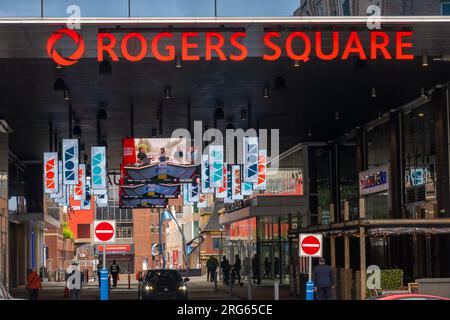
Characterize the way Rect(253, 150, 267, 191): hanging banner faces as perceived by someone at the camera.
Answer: facing the viewer

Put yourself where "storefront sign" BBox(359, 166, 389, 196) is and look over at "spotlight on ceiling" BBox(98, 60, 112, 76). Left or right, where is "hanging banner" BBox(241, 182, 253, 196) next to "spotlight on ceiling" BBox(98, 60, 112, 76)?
right

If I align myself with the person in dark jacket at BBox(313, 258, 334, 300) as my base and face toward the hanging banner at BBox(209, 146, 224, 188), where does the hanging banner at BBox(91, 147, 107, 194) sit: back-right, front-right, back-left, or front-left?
front-left

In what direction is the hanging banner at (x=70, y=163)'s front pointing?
toward the camera

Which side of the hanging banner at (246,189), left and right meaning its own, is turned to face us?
front

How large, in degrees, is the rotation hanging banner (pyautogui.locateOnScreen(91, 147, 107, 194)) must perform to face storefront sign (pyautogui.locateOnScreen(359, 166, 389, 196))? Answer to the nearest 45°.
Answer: approximately 135° to its left

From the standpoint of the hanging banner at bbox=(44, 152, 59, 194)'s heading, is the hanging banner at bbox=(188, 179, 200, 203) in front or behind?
behind

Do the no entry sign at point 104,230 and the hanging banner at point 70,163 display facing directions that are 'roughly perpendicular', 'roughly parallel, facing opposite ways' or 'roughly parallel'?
roughly parallel

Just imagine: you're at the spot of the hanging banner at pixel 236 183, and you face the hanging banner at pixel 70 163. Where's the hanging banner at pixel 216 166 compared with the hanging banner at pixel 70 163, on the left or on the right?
left

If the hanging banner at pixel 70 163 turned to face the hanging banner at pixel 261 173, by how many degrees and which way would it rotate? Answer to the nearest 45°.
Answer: approximately 90° to its left

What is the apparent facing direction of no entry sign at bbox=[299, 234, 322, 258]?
toward the camera

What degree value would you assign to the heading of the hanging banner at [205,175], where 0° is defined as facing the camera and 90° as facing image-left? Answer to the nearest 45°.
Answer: approximately 0°

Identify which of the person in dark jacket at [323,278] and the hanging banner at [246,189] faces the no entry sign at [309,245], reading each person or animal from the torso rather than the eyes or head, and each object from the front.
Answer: the hanging banner
